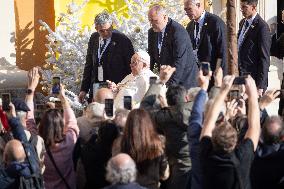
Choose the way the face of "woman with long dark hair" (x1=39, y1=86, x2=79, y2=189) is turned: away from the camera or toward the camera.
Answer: away from the camera

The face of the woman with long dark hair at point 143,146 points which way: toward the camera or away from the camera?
away from the camera

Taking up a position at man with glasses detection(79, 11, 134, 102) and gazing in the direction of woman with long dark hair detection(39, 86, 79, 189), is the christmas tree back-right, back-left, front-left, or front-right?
back-right

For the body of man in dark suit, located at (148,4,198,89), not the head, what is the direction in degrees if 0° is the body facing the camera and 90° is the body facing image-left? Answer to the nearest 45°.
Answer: approximately 45°

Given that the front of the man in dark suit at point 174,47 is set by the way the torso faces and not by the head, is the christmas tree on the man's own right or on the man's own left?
on the man's own right

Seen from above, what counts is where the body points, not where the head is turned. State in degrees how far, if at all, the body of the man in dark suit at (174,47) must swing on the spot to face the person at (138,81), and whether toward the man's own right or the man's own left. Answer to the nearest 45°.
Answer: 0° — they already face them
